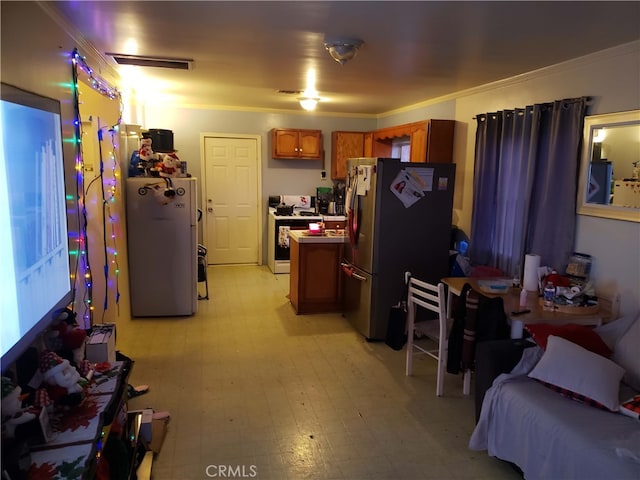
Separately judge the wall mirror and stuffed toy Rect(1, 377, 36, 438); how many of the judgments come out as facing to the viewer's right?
1

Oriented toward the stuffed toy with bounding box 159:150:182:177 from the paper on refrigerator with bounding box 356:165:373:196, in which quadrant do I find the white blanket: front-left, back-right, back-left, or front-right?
back-left

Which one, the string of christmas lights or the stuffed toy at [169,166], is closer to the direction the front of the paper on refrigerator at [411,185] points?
the string of christmas lights

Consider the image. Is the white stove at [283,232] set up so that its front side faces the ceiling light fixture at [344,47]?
yes

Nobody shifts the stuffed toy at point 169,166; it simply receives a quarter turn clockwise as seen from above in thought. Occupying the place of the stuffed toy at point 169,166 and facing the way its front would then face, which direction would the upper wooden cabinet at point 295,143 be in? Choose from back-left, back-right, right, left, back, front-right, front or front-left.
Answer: back-right

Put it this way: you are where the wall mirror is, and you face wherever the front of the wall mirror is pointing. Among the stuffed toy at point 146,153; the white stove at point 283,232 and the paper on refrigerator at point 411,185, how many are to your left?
0

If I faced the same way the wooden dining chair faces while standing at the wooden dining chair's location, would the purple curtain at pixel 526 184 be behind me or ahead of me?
ahead

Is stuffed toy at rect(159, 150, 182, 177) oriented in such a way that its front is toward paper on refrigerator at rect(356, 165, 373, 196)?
no

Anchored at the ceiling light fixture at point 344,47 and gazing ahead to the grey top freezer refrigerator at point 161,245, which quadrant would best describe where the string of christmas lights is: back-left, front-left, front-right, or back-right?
front-left

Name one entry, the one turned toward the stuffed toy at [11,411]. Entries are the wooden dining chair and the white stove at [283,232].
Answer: the white stove

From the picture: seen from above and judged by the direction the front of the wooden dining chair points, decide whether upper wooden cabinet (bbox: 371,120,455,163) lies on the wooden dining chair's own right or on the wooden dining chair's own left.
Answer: on the wooden dining chair's own left

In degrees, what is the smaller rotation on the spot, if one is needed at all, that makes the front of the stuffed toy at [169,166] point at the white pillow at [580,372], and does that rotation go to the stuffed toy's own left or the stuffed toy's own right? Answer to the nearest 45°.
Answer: approximately 45° to the stuffed toy's own left

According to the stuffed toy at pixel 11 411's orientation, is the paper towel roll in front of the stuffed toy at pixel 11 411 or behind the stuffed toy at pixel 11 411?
in front

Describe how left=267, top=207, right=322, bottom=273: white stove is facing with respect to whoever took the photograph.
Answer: facing the viewer

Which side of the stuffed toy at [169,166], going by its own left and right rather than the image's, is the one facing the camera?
front

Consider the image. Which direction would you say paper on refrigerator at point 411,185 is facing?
toward the camera
